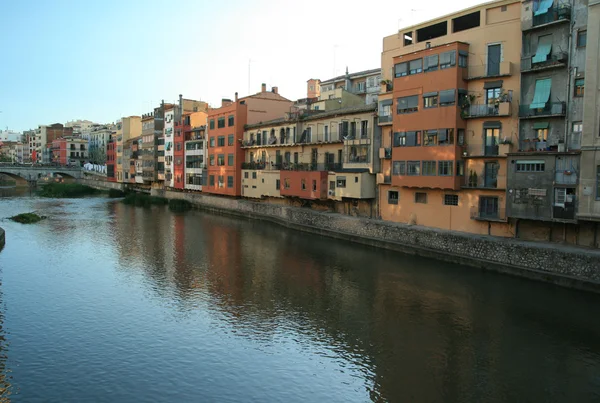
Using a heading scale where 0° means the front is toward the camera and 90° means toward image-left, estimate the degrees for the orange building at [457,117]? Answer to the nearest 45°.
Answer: approximately 45°

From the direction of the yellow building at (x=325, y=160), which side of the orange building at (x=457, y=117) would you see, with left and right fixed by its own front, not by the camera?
right

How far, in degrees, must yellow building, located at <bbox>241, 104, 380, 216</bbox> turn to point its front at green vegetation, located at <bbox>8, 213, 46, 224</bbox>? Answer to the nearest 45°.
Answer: approximately 45° to its right

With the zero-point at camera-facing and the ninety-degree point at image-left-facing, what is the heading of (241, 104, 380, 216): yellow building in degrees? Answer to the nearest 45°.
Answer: approximately 45°

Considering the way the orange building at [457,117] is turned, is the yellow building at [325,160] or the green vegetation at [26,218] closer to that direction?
the green vegetation

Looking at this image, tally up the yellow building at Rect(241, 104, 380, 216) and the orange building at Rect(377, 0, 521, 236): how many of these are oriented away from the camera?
0

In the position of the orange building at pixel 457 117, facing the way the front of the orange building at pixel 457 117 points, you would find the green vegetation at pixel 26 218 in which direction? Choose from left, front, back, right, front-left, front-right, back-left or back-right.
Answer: front-right

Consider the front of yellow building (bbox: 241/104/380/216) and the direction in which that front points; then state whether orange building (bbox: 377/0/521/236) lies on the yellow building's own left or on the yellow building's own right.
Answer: on the yellow building's own left
